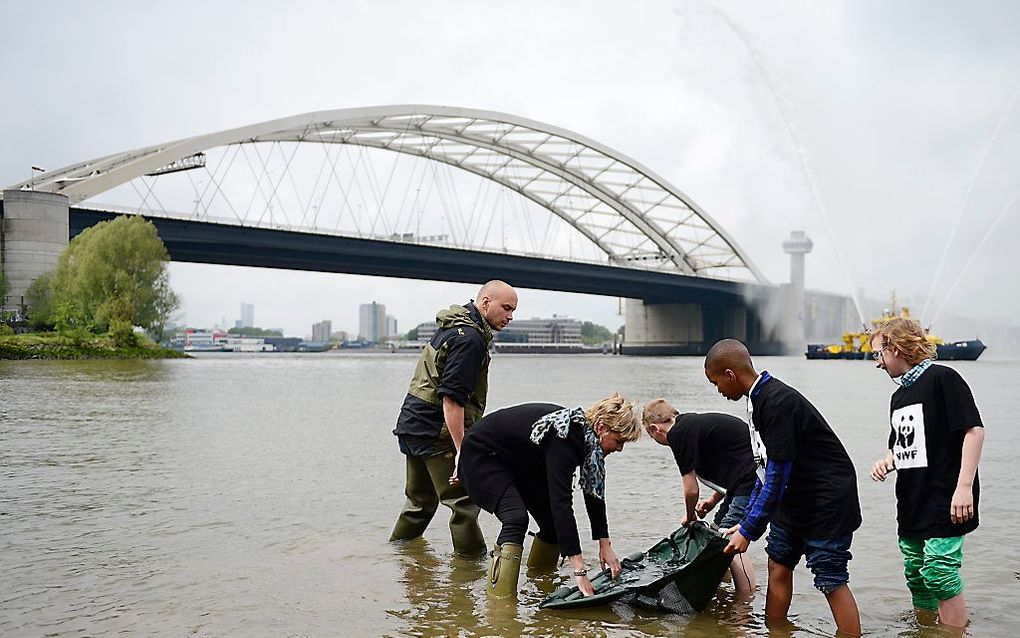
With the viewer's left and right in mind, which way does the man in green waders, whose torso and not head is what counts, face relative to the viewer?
facing to the right of the viewer

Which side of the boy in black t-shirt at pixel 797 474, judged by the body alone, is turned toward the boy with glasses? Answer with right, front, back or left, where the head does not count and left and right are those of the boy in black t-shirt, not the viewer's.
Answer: back

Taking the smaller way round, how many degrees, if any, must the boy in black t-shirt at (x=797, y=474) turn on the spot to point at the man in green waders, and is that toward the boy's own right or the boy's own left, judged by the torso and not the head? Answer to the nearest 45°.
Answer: approximately 45° to the boy's own right

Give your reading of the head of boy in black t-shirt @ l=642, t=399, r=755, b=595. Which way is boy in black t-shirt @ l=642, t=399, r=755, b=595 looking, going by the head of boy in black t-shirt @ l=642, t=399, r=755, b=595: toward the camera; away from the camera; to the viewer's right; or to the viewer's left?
to the viewer's left

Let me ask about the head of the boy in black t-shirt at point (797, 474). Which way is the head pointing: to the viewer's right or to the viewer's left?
to the viewer's left

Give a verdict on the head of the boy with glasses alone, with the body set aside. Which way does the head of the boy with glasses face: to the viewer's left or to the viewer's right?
to the viewer's left

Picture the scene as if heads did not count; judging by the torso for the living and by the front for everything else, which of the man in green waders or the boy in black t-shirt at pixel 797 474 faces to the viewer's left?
the boy in black t-shirt

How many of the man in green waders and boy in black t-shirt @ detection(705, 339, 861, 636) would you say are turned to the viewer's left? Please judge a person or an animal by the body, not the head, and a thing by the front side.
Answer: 1

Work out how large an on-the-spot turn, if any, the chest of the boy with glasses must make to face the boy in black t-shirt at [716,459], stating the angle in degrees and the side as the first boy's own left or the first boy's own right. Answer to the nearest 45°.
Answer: approximately 90° to the first boy's own right

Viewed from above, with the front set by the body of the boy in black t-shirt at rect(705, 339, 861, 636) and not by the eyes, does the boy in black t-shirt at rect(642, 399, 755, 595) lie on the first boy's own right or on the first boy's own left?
on the first boy's own right

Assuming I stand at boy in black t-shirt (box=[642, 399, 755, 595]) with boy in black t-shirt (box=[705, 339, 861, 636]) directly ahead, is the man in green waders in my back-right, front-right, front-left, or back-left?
back-right

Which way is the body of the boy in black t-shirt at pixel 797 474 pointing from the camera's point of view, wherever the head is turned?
to the viewer's left

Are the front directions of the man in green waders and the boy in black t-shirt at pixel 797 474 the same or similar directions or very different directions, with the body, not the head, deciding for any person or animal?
very different directions
